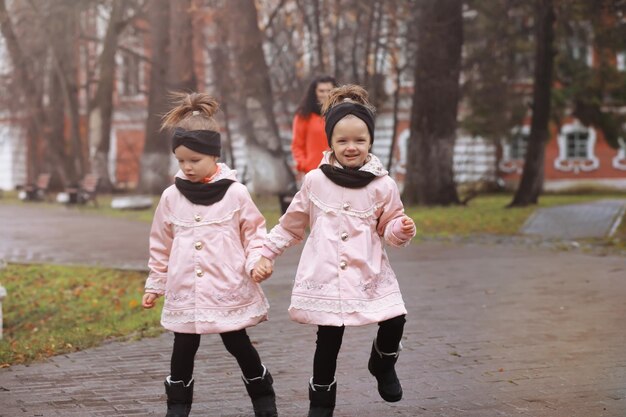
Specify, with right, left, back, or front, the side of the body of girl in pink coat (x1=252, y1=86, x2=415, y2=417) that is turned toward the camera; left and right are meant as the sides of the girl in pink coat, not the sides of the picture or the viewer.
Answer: front

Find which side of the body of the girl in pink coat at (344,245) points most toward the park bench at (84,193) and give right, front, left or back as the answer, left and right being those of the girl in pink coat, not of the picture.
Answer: back

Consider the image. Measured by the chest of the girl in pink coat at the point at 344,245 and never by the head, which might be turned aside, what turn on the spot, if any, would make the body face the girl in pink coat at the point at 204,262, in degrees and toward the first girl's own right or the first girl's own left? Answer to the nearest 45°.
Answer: approximately 90° to the first girl's own right

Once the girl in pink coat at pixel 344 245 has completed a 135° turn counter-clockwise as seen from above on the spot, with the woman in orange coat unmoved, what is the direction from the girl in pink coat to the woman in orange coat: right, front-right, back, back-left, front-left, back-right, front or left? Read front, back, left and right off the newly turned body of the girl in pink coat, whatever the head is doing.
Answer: front-left

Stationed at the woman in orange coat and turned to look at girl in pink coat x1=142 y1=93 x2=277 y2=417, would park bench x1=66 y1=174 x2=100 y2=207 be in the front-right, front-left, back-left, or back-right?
back-right
